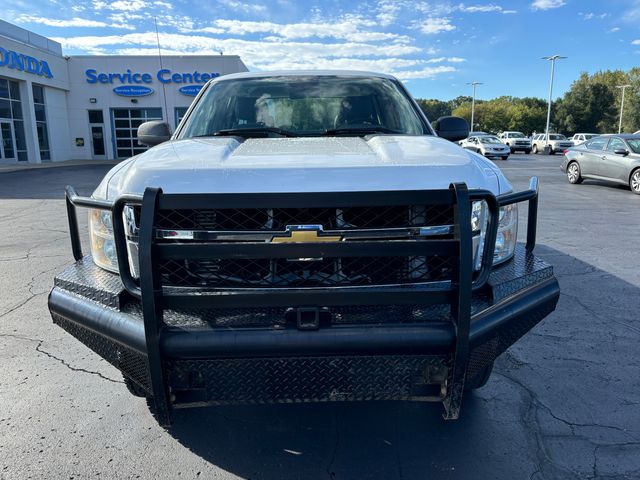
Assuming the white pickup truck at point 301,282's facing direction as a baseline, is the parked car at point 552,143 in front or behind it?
behind

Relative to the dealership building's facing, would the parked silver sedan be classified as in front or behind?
in front

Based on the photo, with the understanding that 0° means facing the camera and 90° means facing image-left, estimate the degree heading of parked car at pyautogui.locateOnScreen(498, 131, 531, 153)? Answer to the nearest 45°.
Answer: approximately 315°

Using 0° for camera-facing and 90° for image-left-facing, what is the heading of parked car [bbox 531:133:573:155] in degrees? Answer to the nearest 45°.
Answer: approximately 315°

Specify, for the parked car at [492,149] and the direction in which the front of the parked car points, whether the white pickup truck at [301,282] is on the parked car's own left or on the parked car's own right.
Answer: on the parked car's own right

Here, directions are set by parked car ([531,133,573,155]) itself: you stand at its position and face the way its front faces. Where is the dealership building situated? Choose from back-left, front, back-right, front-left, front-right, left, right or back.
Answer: right

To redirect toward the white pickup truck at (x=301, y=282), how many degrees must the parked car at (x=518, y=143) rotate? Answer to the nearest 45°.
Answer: approximately 45° to its right

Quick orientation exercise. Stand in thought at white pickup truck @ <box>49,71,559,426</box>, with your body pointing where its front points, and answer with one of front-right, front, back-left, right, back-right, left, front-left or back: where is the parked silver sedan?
back-left

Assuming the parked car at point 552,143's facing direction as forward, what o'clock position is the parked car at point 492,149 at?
the parked car at point 492,149 is roughly at 2 o'clock from the parked car at point 552,143.

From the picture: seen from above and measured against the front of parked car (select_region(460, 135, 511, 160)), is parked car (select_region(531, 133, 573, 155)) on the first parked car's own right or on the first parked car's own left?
on the first parked car's own left

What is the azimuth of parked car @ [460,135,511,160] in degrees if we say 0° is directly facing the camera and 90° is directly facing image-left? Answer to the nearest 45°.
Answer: approximately 315°

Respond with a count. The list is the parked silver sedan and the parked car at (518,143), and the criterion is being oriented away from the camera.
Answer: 0

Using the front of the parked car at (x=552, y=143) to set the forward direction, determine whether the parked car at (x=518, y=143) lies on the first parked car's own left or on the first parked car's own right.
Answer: on the first parked car's own right

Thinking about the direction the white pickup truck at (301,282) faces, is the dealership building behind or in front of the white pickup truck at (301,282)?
behind
